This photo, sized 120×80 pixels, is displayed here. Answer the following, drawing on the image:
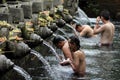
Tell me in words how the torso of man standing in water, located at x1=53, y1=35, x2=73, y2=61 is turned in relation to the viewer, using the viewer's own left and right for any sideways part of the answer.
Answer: facing to the left of the viewer

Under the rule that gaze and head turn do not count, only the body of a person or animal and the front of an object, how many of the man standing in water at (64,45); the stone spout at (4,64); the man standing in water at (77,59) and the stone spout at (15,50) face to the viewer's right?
2

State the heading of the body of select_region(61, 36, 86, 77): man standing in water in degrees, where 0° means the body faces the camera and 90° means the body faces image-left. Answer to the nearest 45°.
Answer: approximately 90°

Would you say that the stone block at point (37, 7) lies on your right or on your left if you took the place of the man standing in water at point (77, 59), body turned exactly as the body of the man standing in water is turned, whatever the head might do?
on your right

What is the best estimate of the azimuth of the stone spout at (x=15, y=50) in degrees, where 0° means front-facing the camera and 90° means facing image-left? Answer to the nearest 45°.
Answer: approximately 270°

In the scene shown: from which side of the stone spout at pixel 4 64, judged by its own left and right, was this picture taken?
right

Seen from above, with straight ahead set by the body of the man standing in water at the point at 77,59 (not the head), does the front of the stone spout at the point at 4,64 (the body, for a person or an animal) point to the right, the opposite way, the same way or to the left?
the opposite way
